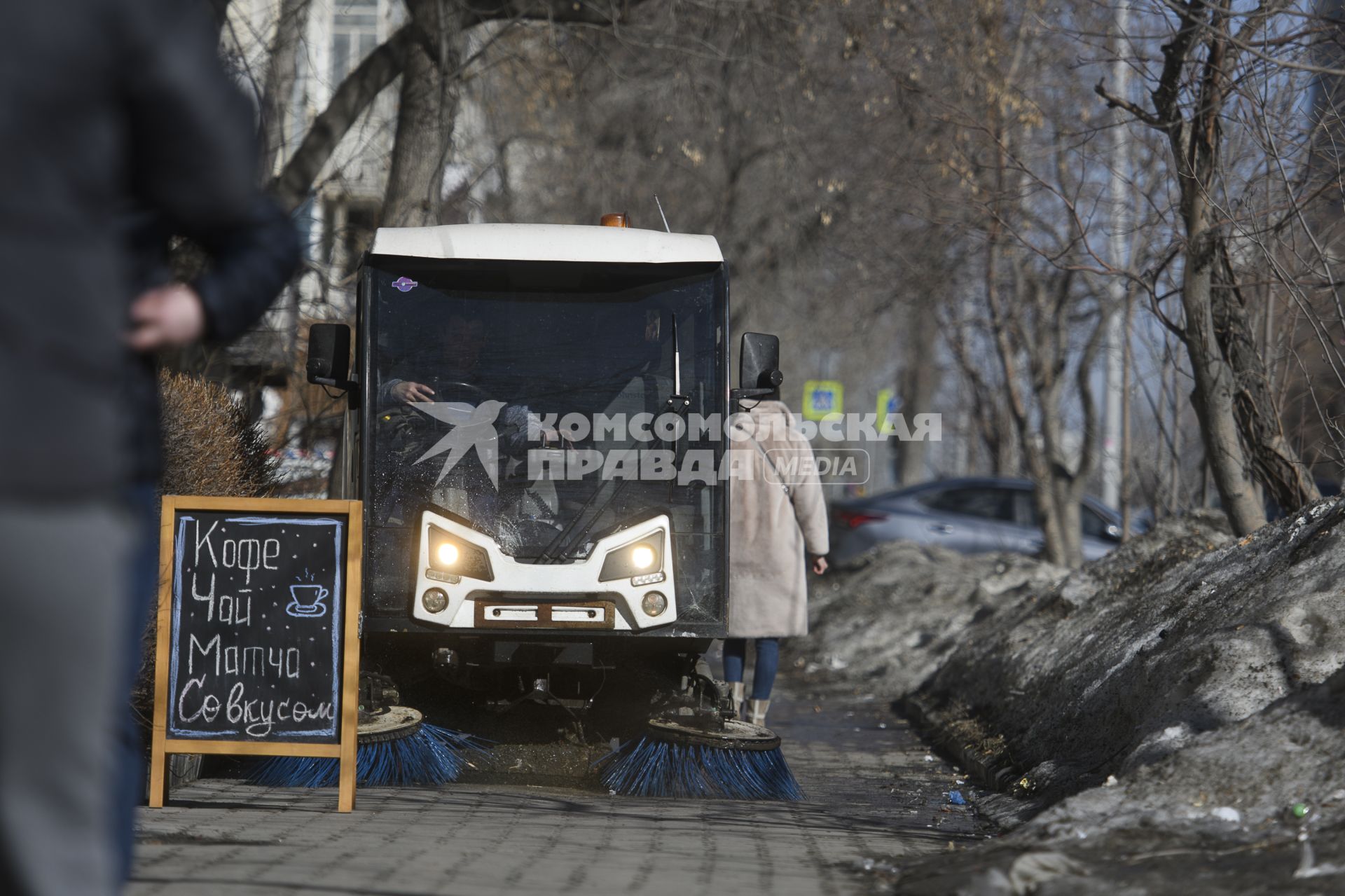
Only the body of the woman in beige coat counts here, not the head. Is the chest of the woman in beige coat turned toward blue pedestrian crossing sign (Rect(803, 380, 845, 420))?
yes

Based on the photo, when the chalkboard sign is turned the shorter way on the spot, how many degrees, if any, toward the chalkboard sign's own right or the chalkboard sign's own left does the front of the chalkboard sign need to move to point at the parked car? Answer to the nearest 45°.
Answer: approximately 135° to the chalkboard sign's own left

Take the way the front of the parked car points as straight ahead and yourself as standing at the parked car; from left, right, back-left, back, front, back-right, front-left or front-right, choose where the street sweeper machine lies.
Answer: right

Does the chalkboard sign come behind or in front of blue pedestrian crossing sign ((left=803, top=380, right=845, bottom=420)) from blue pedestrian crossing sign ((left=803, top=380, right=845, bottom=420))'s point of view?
in front

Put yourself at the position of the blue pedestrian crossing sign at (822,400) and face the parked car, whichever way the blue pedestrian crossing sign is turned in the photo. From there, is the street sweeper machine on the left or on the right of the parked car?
right

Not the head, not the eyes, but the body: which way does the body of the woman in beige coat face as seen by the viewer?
away from the camera

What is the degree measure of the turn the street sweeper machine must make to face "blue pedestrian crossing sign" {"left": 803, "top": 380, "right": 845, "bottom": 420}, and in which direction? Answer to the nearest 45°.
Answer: approximately 180°

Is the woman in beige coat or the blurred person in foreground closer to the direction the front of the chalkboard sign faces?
the blurred person in foreground

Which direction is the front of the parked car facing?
to the viewer's right

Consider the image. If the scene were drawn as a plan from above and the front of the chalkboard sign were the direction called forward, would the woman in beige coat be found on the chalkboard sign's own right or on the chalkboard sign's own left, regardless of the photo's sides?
on the chalkboard sign's own left

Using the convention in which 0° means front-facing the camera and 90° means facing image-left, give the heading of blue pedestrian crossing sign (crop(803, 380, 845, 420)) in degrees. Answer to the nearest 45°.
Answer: approximately 0°
